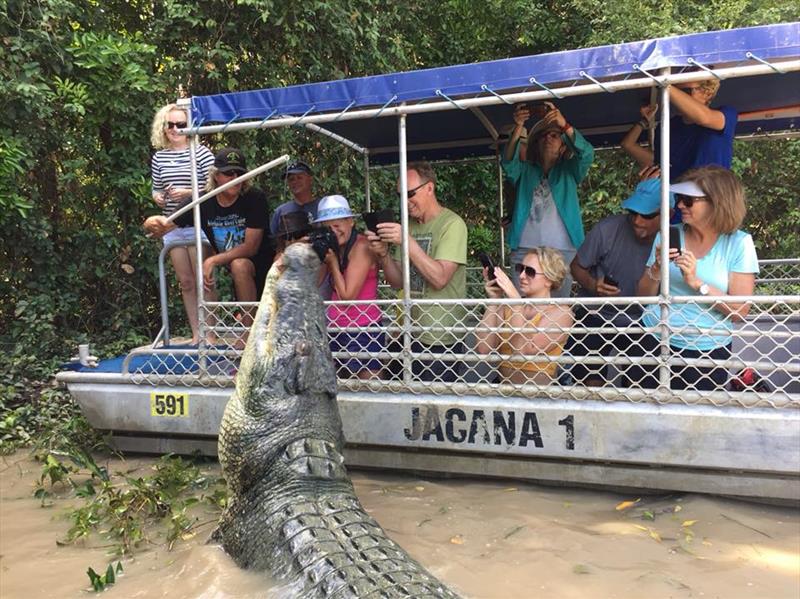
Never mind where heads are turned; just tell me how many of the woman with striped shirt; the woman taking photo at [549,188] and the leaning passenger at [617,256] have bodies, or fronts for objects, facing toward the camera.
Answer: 3

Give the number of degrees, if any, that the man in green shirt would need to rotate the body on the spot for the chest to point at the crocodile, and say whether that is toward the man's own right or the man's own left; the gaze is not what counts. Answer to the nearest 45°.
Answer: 0° — they already face it

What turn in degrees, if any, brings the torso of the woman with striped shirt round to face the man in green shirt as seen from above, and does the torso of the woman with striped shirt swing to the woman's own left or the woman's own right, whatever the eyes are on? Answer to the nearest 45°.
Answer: approximately 45° to the woman's own left

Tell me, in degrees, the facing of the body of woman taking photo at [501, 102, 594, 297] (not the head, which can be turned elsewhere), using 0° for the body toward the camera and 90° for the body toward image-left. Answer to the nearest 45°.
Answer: approximately 0°

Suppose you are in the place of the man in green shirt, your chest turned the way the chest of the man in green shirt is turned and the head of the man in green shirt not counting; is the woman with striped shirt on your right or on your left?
on your right

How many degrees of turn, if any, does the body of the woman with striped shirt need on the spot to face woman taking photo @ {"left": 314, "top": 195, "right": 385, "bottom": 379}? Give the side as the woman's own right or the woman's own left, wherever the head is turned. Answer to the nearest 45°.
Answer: approximately 45° to the woman's own left

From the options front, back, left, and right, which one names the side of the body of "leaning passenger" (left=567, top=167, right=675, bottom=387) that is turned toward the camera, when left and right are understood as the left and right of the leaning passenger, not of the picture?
front

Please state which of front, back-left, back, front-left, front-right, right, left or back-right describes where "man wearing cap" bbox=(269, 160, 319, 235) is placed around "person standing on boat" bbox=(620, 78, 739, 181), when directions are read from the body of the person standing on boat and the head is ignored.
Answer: front-right

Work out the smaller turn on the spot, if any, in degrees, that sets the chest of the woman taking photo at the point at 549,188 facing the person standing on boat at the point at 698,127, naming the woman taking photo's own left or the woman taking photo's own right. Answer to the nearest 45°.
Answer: approximately 45° to the woman taking photo's own left

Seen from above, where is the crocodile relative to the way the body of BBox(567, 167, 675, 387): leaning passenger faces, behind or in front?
in front

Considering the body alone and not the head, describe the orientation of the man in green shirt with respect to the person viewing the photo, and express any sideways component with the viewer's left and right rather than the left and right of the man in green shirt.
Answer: facing the viewer and to the left of the viewer

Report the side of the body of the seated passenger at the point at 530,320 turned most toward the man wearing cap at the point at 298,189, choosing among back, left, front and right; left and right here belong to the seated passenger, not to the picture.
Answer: right

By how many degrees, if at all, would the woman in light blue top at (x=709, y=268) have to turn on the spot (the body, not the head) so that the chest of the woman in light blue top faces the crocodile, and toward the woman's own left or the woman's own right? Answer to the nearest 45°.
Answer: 0° — they already face it

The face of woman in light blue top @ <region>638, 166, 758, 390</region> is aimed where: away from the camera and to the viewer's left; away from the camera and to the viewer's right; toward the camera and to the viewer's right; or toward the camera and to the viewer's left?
toward the camera and to the viewer's left
